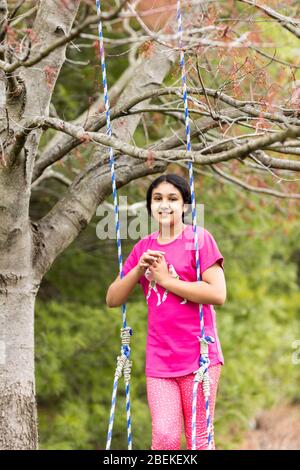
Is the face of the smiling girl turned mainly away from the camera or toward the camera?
toward the camera
